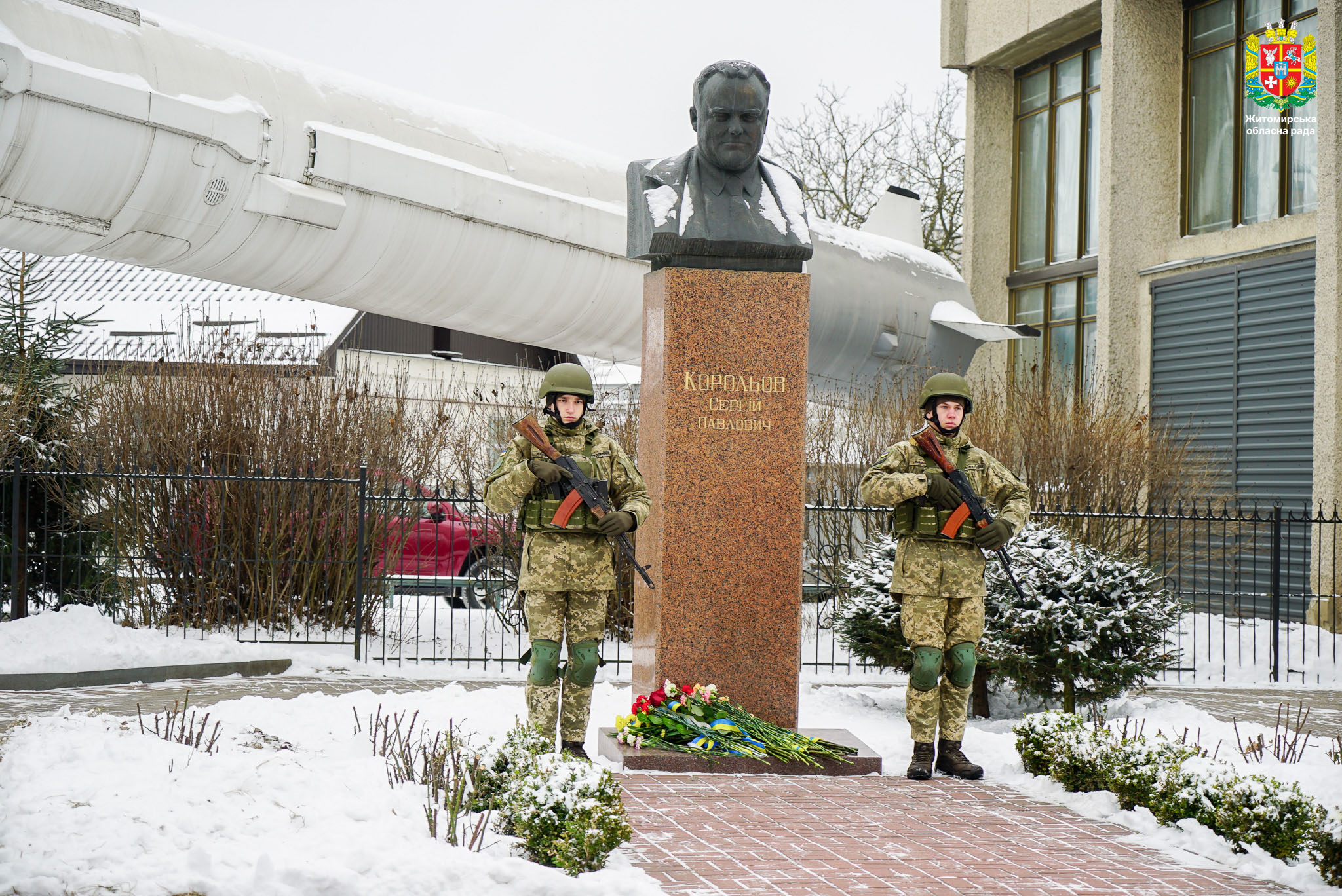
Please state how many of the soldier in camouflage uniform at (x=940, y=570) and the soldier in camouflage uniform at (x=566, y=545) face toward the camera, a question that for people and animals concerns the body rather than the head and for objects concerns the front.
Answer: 2

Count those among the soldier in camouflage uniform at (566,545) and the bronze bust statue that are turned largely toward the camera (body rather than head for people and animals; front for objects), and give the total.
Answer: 2

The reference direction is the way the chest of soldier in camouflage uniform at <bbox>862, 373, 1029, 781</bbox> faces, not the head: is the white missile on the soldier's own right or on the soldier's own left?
on the soldier's own right

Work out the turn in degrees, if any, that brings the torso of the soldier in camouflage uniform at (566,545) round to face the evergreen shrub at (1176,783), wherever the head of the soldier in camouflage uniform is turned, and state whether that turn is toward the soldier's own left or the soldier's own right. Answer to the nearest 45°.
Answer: approximately 90° to the soldier's own left

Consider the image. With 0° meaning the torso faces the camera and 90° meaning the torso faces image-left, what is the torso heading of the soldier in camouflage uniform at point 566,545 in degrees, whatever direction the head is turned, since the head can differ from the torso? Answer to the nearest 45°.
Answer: approximately 0°
